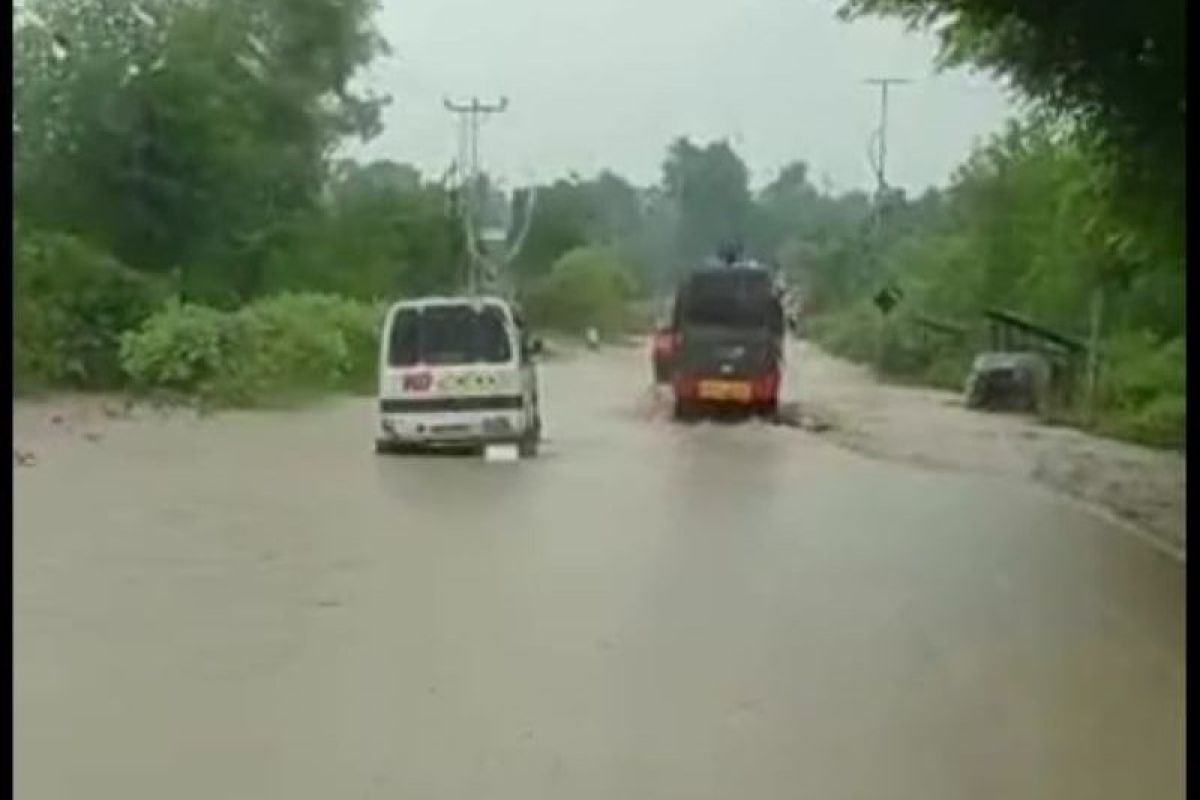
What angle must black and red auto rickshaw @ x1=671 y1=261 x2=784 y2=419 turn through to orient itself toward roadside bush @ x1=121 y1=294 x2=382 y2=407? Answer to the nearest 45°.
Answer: approximately 135° to its left

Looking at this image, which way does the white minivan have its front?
away from the camera

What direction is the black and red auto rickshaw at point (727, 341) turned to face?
away from the camera

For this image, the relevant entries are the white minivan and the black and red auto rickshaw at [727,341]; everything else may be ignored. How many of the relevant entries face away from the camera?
2

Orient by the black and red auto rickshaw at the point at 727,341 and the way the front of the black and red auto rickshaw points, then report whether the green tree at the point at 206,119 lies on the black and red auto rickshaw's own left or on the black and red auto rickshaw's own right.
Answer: on the black and red auto rickshaw's own left

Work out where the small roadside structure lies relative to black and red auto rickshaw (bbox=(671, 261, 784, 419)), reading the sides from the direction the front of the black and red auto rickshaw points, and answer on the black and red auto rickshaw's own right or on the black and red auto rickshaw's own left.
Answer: on the black and red auto rickshaw's own right
